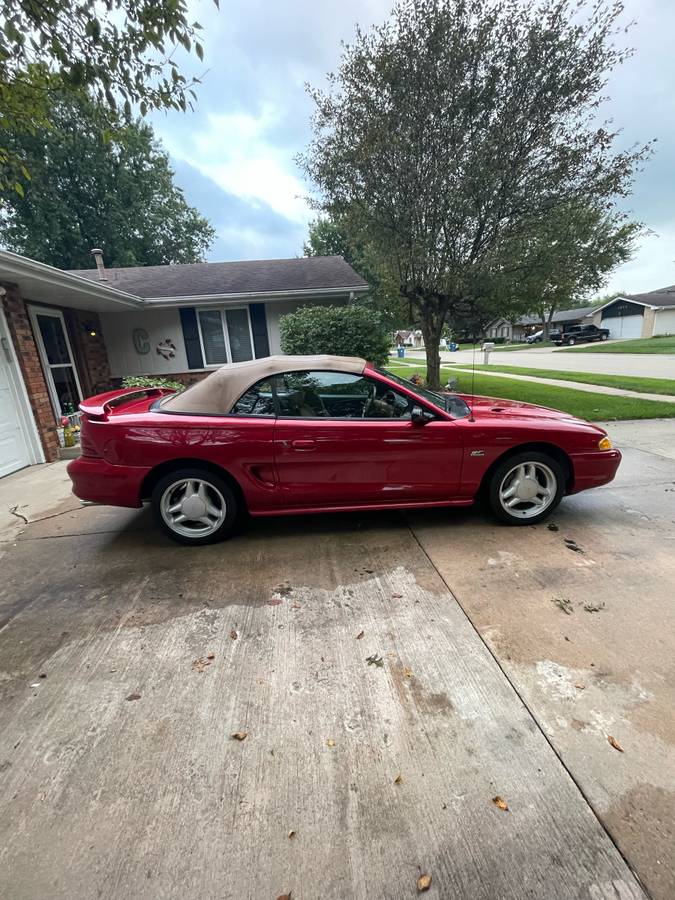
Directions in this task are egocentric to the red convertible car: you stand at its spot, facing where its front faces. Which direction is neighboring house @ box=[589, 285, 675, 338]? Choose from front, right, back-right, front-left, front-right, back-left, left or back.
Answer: front-left

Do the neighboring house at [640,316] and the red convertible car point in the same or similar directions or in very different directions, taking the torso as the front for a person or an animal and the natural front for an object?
very different directions

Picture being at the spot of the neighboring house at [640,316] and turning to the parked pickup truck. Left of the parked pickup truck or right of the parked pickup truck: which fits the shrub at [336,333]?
left

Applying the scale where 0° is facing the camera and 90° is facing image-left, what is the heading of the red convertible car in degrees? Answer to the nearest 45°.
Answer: approximately 270°

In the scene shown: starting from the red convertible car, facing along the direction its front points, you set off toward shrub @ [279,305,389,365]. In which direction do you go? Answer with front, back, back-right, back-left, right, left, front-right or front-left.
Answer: left

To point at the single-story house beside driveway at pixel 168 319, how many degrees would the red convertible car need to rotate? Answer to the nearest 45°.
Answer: approximately 135° to its left

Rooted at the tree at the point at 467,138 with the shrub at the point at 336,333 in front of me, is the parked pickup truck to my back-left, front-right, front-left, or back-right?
back-right

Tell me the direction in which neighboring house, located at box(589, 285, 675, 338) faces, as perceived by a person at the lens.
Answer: facing the viewer and to the left of the viewer

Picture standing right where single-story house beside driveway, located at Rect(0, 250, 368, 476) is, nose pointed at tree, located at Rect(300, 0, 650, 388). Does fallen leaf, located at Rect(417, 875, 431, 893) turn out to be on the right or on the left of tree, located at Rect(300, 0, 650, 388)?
right

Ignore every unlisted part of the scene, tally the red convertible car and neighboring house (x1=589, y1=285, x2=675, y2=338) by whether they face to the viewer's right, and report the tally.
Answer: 1
